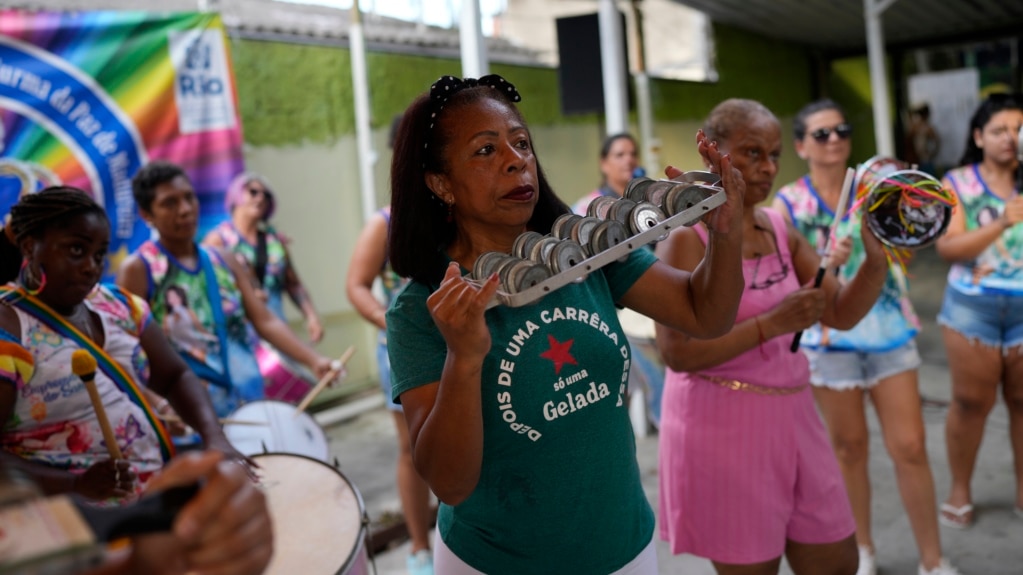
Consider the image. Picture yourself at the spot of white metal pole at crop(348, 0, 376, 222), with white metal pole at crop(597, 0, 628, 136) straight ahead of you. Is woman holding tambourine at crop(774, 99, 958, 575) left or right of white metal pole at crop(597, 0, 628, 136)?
right

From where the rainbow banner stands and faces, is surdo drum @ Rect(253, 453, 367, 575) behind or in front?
in front

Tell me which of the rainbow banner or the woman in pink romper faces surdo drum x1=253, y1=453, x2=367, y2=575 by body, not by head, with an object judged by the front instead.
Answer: the rainbow banner

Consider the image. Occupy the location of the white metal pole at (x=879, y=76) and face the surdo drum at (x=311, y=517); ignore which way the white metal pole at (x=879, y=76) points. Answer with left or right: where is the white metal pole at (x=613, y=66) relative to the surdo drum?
right

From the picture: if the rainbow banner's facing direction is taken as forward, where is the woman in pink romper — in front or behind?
in front

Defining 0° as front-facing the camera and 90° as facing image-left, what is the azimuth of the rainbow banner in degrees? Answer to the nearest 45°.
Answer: approximately 0°
